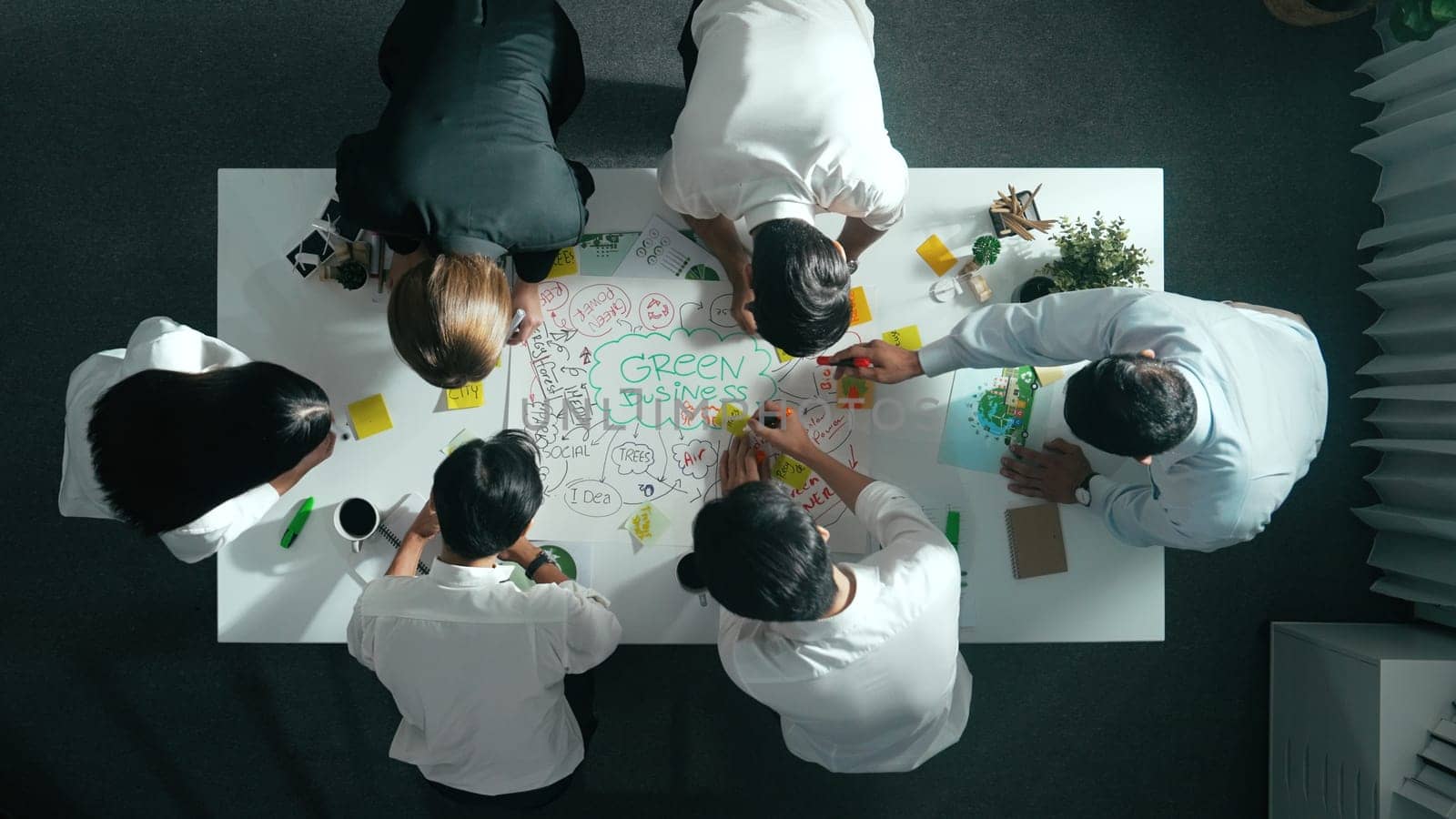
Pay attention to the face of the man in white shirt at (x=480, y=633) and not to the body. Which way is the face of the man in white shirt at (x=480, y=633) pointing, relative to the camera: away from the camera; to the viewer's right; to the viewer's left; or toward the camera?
away from the camera

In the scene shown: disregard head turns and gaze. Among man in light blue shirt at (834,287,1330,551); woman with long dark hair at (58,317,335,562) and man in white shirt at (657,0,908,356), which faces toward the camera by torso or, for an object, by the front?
man in white shirt at (657,0,908,356)

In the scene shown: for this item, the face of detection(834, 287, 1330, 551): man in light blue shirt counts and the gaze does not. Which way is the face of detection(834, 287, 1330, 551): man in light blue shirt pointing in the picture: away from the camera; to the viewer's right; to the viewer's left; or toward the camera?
to the viewer's left

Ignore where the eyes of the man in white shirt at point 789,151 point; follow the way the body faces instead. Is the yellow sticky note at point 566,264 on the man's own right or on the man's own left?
on the man's own right

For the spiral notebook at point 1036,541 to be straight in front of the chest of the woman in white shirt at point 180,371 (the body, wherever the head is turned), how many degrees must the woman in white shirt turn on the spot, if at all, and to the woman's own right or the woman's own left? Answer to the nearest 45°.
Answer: approximately 45° to the woman's own right

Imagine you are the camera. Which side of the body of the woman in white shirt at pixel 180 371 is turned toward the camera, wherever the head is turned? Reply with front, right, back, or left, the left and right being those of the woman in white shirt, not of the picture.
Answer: right

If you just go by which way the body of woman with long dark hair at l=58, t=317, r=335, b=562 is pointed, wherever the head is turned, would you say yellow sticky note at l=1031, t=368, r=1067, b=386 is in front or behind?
in front

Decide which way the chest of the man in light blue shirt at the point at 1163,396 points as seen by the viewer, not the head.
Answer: to the viewer's left

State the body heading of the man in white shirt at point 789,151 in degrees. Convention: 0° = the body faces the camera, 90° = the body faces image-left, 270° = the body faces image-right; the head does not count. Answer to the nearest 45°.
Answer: approximately 0°

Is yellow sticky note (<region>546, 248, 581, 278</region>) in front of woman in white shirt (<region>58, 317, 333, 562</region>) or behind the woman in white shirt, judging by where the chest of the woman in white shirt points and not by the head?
in front
